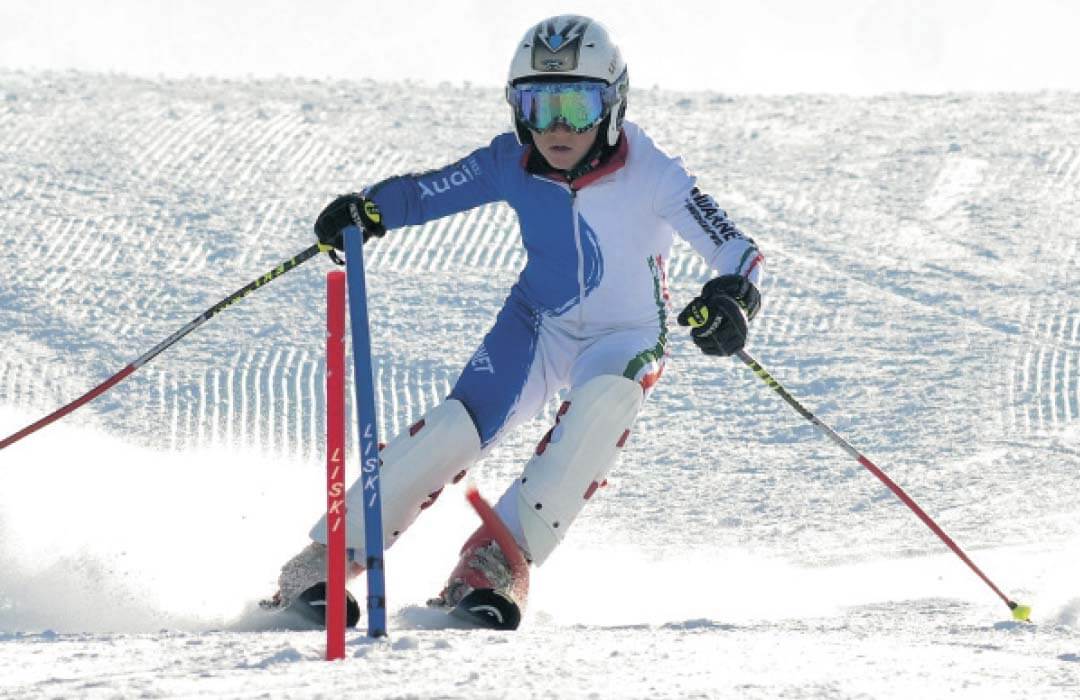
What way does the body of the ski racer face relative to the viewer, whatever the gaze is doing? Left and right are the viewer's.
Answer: facing the viewer
